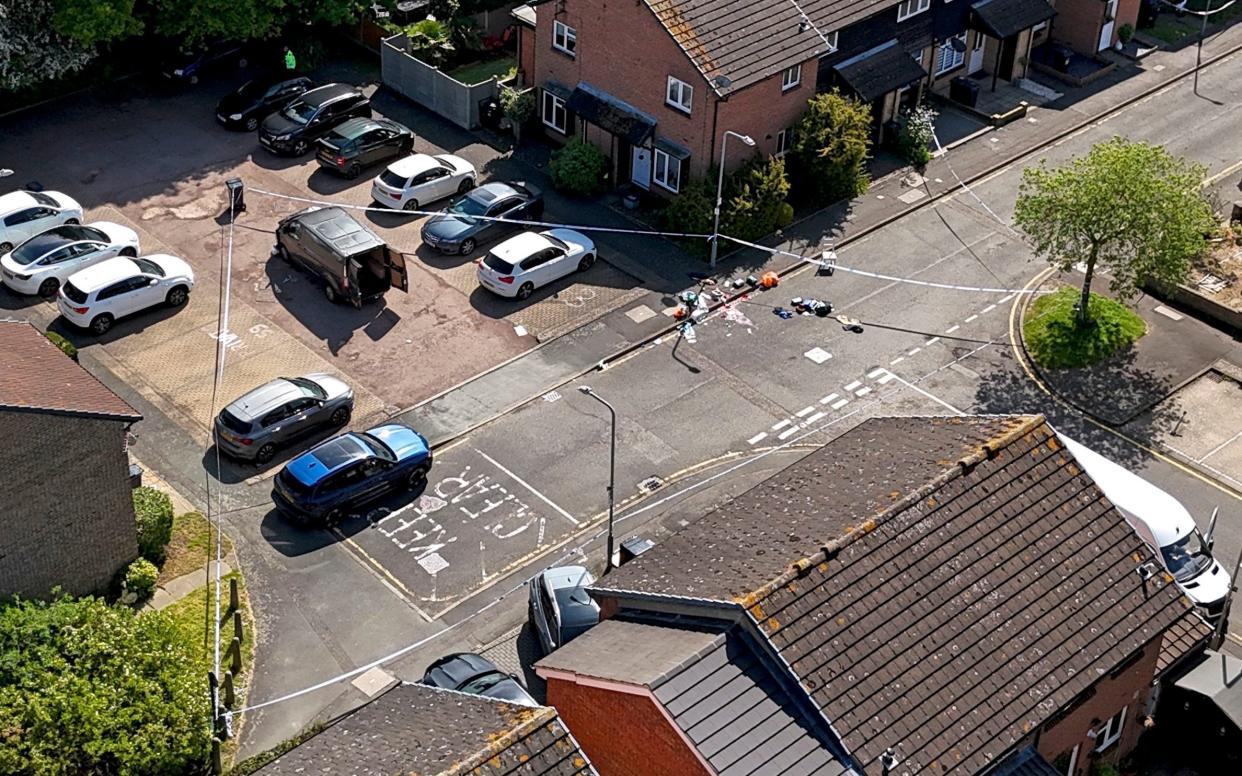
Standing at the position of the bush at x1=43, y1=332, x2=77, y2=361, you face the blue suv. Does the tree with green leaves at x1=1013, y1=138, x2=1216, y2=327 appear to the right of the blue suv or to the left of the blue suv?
left

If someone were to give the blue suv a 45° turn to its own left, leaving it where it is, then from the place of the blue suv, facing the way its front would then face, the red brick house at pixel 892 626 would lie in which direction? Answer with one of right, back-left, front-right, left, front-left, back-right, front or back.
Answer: back-right

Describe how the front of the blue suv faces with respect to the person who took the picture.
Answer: facing away from the viewer and to the right of the viewer

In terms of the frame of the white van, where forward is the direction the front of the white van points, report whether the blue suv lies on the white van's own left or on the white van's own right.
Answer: on the white van's own right

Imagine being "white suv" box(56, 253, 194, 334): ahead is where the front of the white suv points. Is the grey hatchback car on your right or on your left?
on your right

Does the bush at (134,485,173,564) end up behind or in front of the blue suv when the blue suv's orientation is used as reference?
behind

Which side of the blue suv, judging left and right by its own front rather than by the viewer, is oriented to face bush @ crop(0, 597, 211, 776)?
back

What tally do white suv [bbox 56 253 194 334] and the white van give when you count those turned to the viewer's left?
0

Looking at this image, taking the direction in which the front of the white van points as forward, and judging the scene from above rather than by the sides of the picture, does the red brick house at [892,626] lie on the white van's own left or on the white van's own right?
on the white van's own right

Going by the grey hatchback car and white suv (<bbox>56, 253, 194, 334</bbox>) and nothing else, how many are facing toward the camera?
0

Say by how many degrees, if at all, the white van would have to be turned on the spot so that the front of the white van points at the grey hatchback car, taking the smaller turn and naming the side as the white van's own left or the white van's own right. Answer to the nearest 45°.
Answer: approximately 135° to the white van's own right

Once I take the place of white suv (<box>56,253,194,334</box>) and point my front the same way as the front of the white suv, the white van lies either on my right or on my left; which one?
on my right

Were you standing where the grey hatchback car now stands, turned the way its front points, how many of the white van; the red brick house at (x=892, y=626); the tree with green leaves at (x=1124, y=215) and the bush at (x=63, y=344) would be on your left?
1

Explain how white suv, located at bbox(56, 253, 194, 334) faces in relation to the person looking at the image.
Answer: facing away from the viewer and to the right of the viewer

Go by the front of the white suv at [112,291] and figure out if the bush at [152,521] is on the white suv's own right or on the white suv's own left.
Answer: on the white suv's own right
